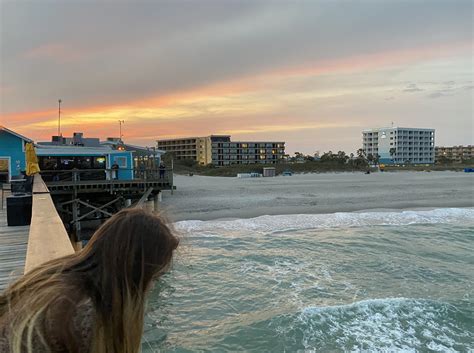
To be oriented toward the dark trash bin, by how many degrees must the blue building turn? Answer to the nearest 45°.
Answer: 0° — it already faces it

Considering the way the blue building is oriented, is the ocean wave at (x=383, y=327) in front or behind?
in front

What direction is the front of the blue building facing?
toward the camera

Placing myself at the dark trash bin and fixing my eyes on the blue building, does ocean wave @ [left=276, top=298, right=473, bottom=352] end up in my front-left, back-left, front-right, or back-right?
back-right
